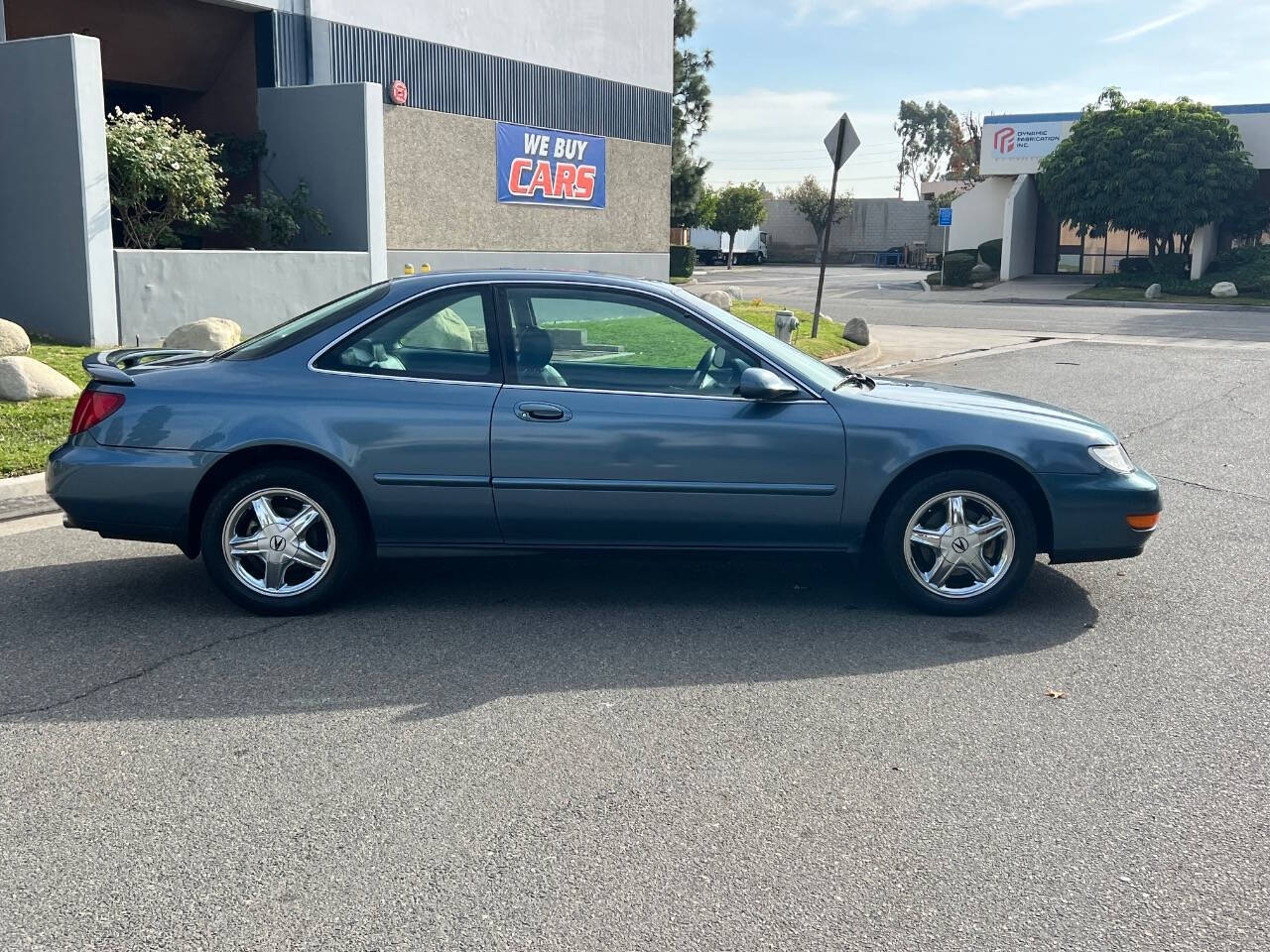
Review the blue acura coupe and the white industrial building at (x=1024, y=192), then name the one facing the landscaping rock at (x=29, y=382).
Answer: the white industrial building

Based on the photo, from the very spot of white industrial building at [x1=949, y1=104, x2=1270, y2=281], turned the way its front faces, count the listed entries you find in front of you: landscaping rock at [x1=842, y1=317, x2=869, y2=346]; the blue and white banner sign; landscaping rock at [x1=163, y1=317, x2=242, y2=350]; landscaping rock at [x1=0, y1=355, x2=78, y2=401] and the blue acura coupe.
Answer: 5

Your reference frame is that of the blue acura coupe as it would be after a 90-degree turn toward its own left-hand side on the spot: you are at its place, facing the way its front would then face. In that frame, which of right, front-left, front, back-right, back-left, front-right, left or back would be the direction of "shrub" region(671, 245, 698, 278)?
front

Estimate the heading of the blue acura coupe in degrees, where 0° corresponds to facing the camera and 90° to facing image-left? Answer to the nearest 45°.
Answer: approximately 270°

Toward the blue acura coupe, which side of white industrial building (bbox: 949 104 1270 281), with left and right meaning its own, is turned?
front

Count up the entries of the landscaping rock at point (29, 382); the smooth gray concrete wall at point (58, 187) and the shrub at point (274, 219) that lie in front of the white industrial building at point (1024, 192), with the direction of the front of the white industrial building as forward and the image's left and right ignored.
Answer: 3

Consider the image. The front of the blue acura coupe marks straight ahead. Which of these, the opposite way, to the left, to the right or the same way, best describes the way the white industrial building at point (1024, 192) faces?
to the right

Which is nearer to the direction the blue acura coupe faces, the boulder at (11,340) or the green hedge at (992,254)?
the green hedge

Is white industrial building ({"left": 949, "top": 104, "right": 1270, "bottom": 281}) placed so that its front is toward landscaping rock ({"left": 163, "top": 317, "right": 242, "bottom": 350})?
yes

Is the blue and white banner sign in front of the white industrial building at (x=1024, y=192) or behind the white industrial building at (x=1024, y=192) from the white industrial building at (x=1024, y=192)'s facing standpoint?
in front

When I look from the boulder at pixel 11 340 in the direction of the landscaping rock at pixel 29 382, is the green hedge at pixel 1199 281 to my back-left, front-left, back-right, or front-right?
back-left

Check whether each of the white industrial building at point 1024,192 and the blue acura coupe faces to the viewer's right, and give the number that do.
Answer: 1

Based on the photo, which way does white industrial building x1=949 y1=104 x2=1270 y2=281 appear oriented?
toward the camera

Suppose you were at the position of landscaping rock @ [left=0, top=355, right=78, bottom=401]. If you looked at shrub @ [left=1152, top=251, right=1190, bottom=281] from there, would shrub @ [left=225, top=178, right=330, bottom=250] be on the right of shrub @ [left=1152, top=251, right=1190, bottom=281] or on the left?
left

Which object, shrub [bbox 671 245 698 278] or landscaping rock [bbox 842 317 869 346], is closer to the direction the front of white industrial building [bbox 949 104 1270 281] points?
the landscaping rock

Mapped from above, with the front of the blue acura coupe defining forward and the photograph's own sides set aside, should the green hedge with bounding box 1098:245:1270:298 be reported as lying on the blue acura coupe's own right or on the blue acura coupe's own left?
on the blue acura coupe's own left
